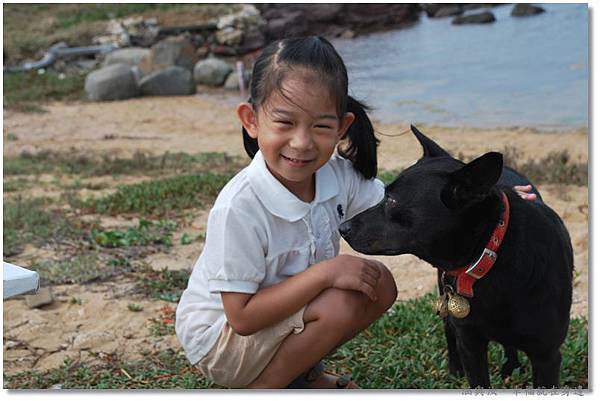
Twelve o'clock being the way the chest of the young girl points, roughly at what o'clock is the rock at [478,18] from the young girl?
The rock is roughly at 8 o'clock from the young girl.

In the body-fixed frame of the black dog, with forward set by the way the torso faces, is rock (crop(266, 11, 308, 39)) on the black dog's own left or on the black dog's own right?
on the black dog's own right

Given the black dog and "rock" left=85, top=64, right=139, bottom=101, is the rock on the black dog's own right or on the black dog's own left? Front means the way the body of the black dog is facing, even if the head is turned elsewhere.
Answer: on the black dog's own right

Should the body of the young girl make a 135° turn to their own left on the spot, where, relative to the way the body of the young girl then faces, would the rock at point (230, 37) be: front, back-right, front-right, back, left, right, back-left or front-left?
front

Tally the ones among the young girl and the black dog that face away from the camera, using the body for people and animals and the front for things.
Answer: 0

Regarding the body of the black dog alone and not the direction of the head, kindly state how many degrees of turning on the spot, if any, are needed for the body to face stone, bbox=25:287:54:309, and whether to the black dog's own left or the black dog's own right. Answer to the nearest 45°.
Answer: approximately 45° to the black dog's own right

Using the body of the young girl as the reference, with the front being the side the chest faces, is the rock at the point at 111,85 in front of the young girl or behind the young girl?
behind

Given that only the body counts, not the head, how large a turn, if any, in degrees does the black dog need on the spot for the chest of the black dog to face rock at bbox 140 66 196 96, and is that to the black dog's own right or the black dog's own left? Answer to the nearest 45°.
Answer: approximately 90° to the black dog's own right

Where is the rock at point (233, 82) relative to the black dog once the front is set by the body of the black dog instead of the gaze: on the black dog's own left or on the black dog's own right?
on the black dog's own right

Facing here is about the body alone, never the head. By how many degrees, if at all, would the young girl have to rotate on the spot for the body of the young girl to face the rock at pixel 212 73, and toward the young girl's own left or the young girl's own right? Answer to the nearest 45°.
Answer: approximately 135° to the young girl's own left

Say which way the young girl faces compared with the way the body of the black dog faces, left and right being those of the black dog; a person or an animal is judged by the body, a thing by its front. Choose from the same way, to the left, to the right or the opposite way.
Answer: to the left

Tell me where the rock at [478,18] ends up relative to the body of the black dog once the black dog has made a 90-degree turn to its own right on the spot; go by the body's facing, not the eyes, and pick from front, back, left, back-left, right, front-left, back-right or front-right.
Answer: front-right
